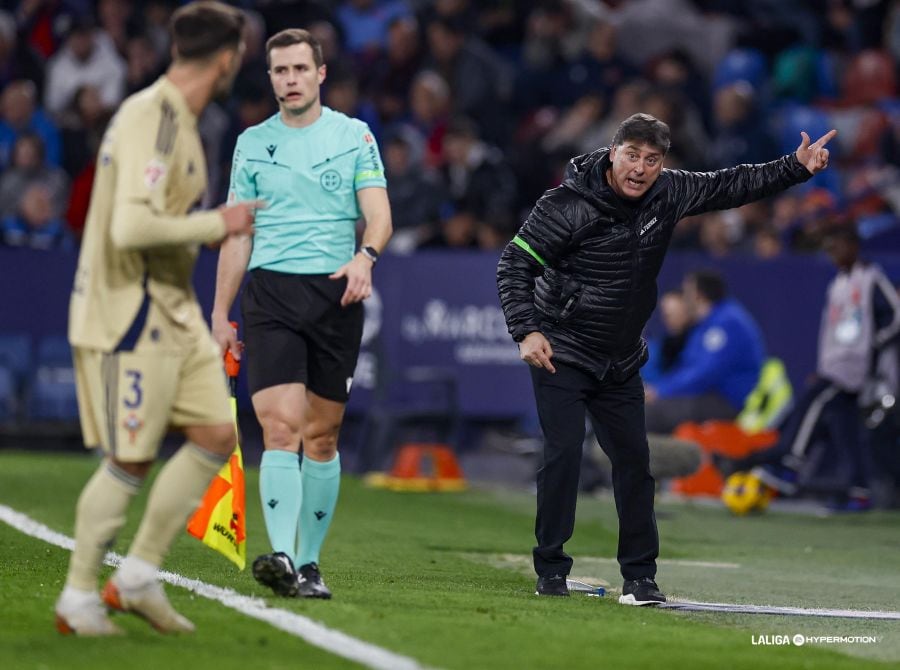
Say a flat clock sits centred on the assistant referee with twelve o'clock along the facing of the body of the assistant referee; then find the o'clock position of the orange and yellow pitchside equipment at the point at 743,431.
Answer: The orange and yellow pitchside equipment is roughly at 7 o'clock from the assistant referee.

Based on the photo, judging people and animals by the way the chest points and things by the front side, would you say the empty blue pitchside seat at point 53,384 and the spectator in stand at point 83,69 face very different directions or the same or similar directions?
same or similar directions

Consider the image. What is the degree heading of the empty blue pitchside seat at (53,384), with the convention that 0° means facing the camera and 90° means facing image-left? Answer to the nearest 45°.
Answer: approximately 0°

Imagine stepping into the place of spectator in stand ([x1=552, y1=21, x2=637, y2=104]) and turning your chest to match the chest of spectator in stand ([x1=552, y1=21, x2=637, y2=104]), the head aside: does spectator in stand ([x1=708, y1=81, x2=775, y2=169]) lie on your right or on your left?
on your left

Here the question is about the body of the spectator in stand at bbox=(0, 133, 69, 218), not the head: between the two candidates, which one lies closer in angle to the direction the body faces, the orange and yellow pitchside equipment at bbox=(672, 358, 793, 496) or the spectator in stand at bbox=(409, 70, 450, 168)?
the orange and yellow pitchside equipment

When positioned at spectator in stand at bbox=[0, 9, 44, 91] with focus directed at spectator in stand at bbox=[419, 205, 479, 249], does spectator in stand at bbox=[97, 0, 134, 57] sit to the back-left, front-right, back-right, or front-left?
front-left

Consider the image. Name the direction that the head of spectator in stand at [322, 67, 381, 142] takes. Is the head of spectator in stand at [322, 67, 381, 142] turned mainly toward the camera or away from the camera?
toward the camera

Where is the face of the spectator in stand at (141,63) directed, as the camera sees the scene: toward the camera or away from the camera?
toward the camera

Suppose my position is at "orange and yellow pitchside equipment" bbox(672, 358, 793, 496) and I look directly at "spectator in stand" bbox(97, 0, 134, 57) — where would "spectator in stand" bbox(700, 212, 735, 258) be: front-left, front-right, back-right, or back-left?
front-right

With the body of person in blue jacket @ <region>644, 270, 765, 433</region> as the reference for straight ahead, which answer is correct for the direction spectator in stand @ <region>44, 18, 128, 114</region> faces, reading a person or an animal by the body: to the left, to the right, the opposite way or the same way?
to the left

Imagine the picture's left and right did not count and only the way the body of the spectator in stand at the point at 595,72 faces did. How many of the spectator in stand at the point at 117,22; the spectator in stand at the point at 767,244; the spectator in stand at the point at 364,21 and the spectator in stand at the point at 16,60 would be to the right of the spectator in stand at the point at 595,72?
3

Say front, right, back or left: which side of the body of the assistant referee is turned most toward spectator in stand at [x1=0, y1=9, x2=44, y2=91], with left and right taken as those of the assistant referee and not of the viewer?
back

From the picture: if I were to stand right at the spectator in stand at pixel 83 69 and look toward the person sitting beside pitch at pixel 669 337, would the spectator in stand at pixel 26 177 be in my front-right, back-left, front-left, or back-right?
front-right

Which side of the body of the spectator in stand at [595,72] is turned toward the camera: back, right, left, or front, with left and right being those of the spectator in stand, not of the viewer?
front

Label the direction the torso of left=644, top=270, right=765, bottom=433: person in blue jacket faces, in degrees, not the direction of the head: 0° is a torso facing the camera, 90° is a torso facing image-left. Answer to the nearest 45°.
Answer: approximately 90°

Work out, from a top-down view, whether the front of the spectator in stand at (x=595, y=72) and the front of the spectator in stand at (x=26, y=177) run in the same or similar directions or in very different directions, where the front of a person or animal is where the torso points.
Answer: same or similar directions

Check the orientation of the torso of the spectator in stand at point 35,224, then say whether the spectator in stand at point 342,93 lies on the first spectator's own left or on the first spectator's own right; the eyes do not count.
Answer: on the first spectator's own left

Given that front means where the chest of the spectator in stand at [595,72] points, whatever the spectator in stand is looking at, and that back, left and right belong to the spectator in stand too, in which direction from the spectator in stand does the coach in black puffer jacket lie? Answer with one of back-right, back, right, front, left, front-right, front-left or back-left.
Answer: front
